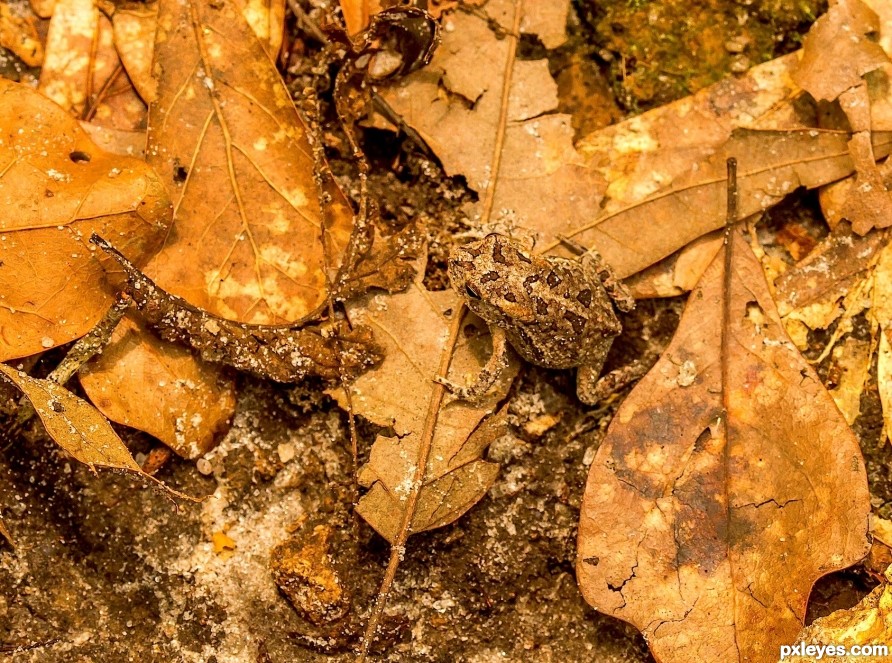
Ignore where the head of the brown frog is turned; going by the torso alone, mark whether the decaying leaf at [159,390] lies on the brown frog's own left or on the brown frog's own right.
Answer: on the brown frog's own left

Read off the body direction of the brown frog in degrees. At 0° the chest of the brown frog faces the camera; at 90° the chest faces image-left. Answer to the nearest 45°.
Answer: approximately 135°

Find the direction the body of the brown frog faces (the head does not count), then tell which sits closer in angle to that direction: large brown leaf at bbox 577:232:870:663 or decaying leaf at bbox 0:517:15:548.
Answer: the decaying leaf

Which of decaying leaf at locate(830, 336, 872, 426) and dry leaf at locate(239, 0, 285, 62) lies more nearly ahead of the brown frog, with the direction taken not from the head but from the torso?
the dry leaf

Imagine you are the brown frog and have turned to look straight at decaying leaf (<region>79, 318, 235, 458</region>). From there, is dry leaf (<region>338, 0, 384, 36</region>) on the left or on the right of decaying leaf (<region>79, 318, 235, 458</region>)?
right

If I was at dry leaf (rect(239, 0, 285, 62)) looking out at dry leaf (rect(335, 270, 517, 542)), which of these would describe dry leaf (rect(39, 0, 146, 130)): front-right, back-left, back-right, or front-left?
back-right

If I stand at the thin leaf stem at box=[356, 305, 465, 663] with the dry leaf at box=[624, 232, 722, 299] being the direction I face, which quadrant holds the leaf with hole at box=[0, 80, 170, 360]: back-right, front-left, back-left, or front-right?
back-left

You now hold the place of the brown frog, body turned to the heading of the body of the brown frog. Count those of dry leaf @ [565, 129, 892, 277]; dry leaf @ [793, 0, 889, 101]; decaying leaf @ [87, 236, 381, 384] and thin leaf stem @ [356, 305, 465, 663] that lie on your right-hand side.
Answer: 2

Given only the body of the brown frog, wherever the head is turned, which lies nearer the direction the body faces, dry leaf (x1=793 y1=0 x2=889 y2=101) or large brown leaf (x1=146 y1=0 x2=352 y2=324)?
the large brown leaf

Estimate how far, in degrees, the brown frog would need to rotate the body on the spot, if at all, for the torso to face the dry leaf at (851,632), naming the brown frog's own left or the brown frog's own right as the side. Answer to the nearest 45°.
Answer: approximately 180°
